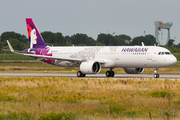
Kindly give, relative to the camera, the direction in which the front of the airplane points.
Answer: facing the viewer and to the right of the viewer
